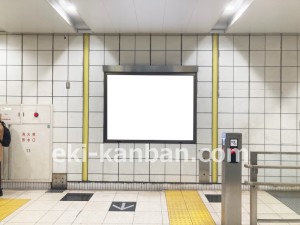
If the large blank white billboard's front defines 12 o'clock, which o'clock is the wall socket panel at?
The wall socket panel is roughly at 3 o'clock from the large blank white billboard.

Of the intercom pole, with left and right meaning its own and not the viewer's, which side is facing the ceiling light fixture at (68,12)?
right

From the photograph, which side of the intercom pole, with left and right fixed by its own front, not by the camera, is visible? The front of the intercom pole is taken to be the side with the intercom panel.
front

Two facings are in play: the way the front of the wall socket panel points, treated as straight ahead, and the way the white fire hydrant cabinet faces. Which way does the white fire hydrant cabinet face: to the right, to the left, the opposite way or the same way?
the same way

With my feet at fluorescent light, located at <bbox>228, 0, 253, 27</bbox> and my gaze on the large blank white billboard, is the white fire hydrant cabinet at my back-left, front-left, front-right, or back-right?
front-left

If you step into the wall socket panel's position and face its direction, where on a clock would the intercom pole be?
The intercom pole is roughly at 11 o'clock from the wall socket panel.

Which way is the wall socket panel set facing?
toward the camera

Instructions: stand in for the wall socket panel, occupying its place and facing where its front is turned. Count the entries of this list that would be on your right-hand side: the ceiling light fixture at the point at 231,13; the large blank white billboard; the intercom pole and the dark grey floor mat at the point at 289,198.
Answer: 0

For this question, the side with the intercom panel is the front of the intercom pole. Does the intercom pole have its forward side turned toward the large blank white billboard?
no

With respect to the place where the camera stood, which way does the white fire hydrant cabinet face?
facing the viewer

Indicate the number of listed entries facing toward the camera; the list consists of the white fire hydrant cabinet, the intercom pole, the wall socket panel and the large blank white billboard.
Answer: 4

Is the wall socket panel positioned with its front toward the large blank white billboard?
no

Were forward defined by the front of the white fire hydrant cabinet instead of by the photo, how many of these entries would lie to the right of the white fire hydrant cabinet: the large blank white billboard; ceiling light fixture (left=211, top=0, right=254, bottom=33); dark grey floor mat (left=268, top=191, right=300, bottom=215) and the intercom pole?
0

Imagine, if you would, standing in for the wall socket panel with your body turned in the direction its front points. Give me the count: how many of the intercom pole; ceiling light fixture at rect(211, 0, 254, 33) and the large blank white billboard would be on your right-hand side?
0

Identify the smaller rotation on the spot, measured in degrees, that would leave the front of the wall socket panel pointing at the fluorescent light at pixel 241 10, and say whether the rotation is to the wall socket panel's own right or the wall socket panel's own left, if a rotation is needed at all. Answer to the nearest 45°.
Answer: approximately 45° to the wall socket panel's own left
